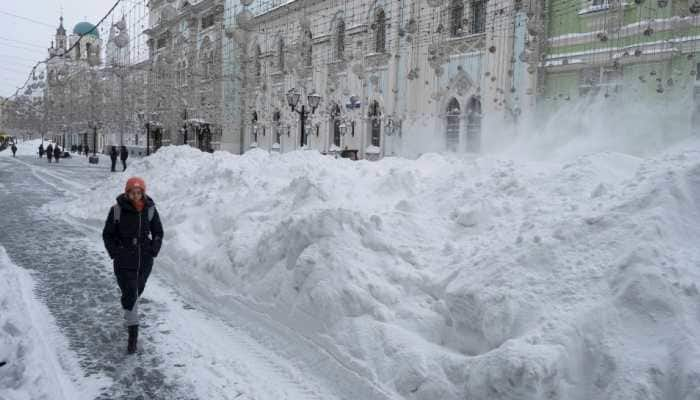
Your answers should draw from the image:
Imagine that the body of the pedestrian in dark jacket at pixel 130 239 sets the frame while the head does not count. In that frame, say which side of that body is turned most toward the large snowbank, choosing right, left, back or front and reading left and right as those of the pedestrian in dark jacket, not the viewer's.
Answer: left

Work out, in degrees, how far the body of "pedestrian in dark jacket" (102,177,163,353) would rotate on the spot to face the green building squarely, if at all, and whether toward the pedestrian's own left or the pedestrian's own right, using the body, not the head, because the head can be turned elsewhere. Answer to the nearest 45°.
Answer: approximately 135° to the pedestrian's own left

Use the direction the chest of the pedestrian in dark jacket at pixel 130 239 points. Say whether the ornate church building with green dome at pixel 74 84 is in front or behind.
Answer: behind

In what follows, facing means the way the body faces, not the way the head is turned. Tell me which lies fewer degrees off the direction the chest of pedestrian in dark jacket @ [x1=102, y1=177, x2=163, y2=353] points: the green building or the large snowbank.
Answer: the large snowbank

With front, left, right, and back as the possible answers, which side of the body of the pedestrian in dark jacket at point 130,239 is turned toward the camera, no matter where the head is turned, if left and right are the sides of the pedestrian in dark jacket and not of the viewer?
front
